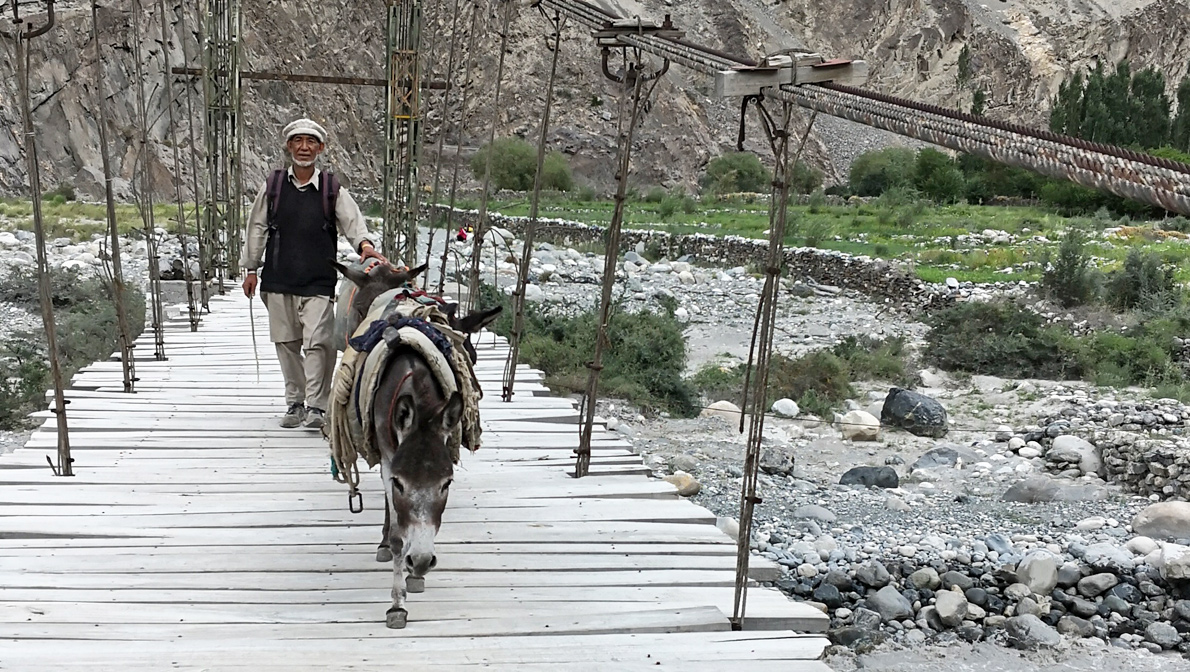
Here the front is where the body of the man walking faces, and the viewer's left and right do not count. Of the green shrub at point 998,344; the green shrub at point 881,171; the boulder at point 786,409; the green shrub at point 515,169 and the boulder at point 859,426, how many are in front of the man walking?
0

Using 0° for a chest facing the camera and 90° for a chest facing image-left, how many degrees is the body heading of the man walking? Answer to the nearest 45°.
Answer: approximately 0°

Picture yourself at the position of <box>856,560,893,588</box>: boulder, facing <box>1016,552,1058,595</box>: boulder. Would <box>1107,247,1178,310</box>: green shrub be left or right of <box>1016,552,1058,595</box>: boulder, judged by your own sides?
left

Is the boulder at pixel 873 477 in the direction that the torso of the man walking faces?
no

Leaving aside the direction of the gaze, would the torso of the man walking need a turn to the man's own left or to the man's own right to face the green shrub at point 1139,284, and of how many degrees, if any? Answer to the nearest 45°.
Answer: approximately 135° to the man's own left

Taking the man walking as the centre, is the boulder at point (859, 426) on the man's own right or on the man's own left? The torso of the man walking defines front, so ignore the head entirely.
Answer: on the man's own left

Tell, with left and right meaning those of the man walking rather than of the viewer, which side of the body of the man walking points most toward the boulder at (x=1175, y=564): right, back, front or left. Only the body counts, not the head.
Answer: left

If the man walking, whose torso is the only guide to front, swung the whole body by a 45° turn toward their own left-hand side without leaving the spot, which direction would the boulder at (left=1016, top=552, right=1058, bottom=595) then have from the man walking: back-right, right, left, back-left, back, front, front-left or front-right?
front-left

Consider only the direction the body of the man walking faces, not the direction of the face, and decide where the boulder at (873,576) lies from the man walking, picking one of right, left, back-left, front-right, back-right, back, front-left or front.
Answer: left

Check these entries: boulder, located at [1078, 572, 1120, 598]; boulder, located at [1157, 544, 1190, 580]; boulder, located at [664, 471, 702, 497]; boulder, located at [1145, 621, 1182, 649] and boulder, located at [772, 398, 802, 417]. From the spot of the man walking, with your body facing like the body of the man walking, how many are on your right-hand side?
0

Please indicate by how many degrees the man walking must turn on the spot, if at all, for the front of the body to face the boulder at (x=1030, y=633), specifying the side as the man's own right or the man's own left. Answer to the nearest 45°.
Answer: approximately 90° to the man's own left

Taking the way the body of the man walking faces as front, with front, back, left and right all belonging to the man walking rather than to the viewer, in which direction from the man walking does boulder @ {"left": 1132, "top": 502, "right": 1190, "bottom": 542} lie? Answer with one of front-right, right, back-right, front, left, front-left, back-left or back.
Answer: left

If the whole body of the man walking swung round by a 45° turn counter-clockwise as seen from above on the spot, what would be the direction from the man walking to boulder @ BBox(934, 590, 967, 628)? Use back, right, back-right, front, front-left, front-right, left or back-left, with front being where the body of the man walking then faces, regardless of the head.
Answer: front-left

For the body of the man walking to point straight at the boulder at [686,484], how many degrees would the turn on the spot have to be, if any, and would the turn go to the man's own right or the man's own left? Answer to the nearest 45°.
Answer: approximately 135° to the man's own left

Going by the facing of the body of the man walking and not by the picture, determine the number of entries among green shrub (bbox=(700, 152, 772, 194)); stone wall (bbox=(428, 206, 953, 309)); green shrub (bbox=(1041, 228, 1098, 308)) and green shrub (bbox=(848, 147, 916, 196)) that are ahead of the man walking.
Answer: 0

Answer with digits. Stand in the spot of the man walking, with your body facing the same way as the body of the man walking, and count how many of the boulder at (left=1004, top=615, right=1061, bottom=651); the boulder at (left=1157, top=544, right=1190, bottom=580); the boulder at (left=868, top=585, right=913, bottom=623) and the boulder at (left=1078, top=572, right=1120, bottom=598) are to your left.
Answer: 4

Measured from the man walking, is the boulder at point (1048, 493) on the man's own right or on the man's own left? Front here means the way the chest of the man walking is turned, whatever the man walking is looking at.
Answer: on the man's own left

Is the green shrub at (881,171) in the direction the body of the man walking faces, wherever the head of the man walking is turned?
no

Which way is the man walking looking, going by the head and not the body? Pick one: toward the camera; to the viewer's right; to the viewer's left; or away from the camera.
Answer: toward the camera
